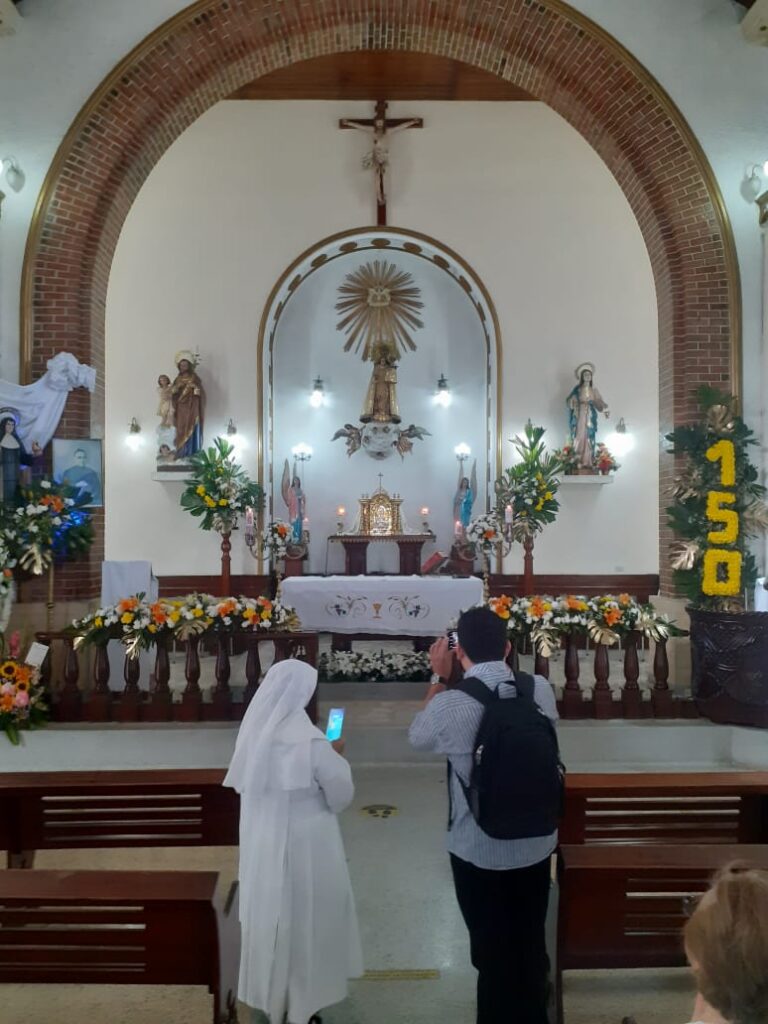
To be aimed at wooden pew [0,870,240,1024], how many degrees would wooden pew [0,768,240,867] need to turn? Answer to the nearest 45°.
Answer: approximately 180°

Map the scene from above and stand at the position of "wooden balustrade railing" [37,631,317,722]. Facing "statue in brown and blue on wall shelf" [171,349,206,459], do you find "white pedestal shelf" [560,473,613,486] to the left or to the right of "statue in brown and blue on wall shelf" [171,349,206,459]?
right

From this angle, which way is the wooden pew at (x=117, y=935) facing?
away from the camera

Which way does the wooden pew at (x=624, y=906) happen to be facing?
away from the camera

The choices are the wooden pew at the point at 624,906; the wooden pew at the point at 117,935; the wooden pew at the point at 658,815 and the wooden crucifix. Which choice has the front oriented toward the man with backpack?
the wooden crucifix

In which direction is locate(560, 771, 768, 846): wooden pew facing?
away from the camera

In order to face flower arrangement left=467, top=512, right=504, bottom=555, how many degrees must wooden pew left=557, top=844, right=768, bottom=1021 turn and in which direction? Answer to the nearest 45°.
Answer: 0° — it already faces it

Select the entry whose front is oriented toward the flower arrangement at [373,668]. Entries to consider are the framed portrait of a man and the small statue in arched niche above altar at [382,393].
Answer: the small statue in arched niche above altar

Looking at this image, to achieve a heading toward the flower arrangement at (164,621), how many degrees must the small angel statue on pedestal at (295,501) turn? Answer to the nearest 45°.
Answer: approximately 45° to its right
